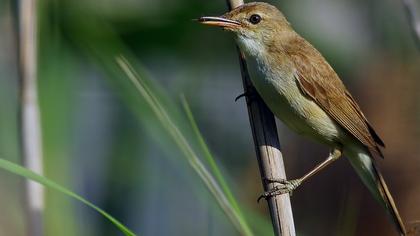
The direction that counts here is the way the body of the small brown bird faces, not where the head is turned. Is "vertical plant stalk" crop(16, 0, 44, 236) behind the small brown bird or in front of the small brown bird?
in front

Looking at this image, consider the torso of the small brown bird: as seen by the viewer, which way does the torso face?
to the viewer's left
